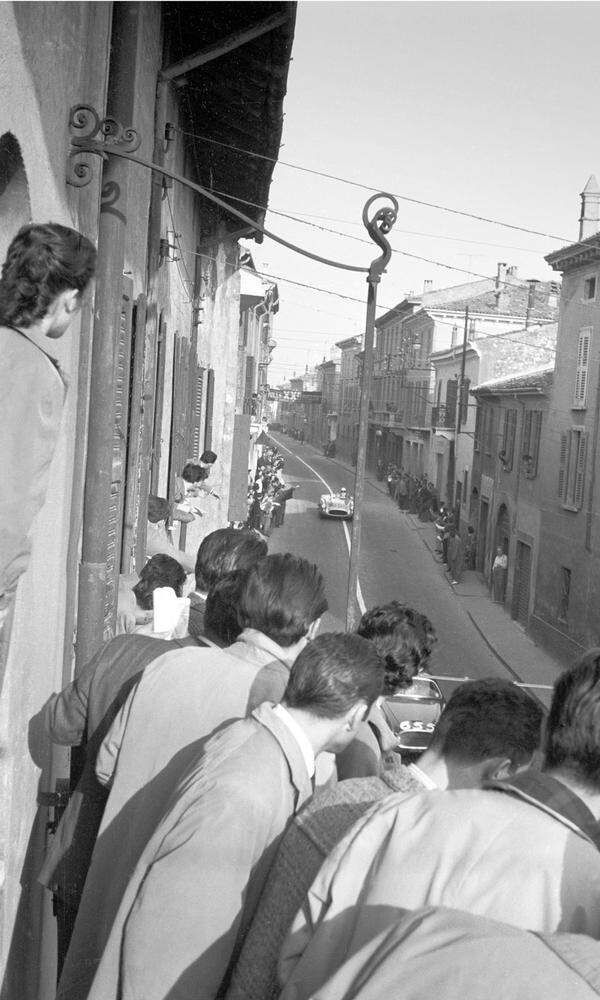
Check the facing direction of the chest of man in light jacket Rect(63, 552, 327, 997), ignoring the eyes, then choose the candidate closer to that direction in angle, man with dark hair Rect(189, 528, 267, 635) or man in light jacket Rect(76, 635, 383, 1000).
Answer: the man with dark hair

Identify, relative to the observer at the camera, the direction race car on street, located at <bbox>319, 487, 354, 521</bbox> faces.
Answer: facing the viewer

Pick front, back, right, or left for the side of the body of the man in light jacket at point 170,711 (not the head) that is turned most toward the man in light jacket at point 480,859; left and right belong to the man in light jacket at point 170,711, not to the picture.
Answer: right

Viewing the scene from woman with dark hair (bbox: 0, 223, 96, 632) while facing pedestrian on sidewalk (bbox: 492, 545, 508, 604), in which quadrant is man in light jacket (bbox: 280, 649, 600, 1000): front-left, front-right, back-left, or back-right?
back-right

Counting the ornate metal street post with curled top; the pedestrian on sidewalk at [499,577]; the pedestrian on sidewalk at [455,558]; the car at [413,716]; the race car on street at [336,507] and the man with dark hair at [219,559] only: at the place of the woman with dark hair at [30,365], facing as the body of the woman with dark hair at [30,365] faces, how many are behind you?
0

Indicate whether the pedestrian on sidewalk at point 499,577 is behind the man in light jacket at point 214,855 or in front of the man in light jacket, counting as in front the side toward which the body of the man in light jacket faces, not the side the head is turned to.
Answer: in front

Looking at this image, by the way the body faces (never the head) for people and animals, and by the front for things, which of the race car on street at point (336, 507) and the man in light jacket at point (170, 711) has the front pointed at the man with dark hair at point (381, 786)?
the race car on street

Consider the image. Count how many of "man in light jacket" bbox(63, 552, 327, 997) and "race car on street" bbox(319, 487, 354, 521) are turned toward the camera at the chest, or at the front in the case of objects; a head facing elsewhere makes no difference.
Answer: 1

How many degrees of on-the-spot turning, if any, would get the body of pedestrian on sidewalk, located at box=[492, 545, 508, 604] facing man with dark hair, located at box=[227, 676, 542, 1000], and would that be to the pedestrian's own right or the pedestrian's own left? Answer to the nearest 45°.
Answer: approximately 45° to the pedestrian's own left

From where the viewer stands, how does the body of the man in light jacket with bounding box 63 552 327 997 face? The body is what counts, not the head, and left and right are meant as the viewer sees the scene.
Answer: facing away from the viewer and to the right of the viewer

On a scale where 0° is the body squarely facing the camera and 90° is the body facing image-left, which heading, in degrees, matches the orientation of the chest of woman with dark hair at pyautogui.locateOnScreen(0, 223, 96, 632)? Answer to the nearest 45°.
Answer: approximately 225°

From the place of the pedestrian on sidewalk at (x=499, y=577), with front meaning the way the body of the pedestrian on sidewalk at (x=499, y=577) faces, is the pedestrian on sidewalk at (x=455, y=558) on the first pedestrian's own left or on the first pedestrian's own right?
on the first pedestrian's own right

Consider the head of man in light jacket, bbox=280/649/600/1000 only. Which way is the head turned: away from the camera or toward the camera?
away from the camera

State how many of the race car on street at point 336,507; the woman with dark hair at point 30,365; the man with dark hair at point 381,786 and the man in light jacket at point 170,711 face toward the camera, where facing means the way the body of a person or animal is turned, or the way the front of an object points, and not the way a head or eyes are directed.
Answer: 1

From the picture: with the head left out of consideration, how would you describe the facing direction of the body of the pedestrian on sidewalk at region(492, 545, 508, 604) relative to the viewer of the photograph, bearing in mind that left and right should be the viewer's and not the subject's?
facing the viewer and to the left of the viewer

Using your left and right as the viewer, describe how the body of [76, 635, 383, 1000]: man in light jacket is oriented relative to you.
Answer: facing away from the viewer and to the right of the viewer

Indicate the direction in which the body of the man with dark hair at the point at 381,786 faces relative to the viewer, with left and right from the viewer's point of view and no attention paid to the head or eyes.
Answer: facing away from the viewer and to the right of the viewer
